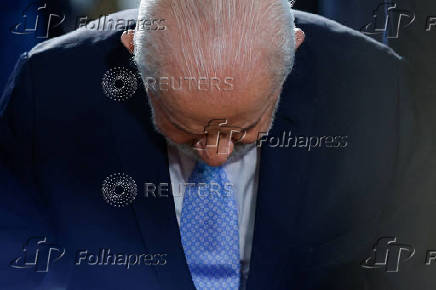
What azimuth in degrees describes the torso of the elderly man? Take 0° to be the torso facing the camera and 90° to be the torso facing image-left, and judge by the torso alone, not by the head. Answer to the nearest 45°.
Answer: approximately 0°
